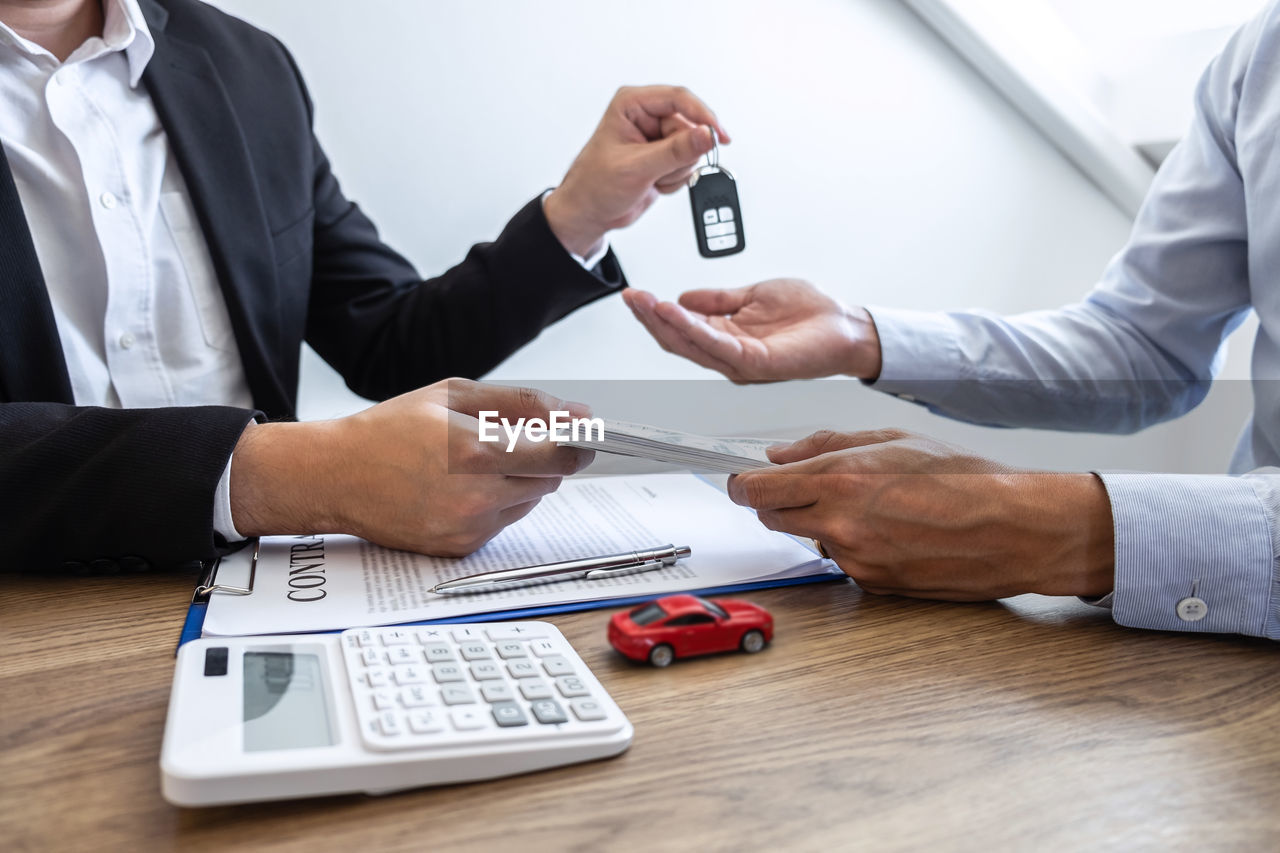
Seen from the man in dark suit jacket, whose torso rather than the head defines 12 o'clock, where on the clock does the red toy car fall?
The red toy car is roughly at 1 o'clock from the man in dark suit jacket.

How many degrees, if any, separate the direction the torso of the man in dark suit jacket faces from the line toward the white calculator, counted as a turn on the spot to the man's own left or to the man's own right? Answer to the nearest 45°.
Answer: approximately 45° to the man's own right

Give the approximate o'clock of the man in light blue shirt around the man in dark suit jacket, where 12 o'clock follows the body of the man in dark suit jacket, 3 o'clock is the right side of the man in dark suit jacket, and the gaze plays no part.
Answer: The man in light blue shirt is roughly at 11 o'clock from the man in dark suit jacket.

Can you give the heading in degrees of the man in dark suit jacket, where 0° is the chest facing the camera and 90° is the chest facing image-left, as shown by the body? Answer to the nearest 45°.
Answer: approximately 315°
